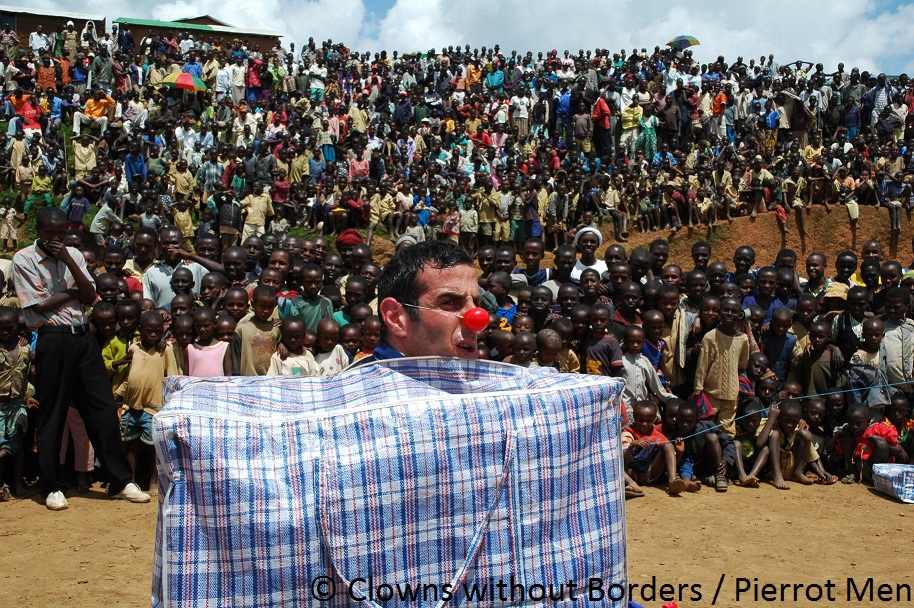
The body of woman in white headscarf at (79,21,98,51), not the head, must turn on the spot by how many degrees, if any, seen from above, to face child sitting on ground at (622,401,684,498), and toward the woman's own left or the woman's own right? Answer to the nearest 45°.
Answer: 0° — they already face them

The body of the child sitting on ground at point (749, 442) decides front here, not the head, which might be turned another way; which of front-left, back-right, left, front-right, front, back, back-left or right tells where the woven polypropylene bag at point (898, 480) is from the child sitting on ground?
left

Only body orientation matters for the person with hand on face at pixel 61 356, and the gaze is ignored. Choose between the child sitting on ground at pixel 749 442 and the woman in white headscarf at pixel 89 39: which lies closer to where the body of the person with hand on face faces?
the child sitting on ground

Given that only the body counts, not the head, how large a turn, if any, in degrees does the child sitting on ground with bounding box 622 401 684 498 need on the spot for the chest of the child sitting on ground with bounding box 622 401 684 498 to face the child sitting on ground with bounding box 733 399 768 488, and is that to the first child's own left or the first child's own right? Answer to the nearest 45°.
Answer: approximately 135° to the first child's own left

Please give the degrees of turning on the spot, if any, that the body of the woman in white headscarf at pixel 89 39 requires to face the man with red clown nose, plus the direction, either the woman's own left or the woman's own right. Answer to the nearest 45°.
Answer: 0° — they already face them

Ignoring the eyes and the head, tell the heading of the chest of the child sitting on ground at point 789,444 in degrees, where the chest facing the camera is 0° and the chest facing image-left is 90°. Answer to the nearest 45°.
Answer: approximately 0°
